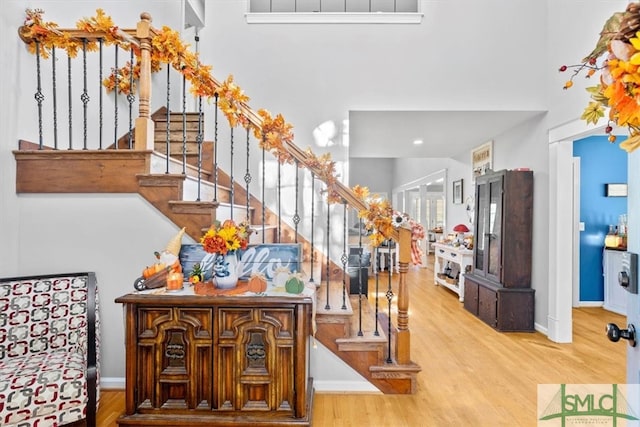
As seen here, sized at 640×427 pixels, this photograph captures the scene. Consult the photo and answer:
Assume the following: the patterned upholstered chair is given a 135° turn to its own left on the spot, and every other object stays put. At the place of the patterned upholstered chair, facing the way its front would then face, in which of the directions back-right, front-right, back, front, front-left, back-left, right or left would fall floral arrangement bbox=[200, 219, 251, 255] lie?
right

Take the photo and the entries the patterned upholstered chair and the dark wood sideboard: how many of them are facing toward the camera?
2

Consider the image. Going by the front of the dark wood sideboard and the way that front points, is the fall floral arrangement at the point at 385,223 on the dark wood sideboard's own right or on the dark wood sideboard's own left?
on the dark wood sideboard's own left

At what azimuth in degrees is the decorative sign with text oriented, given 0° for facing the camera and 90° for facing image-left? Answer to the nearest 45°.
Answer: approximately 0°

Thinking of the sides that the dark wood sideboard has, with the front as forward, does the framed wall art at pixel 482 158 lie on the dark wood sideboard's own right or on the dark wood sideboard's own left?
on the dark wood sideboard's own left

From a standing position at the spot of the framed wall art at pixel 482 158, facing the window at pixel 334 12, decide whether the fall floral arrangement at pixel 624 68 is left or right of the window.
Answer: left

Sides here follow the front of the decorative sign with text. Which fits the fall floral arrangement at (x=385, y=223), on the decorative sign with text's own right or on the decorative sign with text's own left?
on the decorative sign with text's own left

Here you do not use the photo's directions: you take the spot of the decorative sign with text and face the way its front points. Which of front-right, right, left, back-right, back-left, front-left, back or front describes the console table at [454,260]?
back-left

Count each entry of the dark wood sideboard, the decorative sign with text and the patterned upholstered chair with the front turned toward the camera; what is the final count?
3
